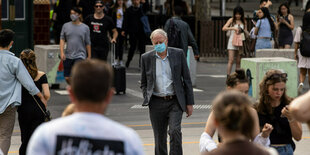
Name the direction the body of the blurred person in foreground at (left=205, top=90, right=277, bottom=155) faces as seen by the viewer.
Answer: away from the camera

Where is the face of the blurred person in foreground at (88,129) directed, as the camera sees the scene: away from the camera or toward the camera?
away from the camera

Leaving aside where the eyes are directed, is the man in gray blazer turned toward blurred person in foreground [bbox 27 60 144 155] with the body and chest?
yes

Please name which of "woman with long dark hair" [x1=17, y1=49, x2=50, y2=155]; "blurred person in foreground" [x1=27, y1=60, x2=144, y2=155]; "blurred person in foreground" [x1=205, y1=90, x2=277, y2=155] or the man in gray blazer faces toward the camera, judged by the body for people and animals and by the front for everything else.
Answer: the man in gray blazer

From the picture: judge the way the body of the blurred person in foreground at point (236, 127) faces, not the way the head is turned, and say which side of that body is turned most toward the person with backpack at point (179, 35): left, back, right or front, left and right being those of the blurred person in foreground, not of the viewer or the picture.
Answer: front

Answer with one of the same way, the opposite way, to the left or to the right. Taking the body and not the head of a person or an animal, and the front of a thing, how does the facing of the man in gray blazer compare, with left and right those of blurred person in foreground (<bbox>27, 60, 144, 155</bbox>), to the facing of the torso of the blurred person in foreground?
the opposite way

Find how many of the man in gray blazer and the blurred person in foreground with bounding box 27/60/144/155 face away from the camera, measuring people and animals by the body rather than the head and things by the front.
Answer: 1

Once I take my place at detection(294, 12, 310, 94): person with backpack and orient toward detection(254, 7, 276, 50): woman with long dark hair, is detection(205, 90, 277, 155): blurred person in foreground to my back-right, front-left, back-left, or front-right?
back-left

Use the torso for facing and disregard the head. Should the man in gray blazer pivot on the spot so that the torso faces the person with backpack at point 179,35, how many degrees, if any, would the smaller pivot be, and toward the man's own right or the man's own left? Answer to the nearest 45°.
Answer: approximately 180°

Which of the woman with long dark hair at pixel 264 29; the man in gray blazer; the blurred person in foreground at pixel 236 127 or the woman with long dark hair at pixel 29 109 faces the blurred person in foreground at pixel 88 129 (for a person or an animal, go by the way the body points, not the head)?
the man in gray blazer

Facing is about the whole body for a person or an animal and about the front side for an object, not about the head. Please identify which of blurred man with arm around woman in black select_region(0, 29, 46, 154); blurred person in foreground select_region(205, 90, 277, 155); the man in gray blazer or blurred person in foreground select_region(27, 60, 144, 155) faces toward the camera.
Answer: the man in gray blazer

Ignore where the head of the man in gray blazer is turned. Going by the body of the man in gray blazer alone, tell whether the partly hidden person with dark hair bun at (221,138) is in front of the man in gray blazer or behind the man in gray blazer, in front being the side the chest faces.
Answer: in front

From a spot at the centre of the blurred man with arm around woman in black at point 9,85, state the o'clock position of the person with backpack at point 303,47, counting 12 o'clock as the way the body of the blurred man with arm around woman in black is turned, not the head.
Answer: The person with backpack is roughly at 12 o'clock from the blurred man with arm around woman in black.

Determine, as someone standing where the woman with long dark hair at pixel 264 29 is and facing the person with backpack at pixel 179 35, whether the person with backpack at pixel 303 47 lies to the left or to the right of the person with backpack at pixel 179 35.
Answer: left

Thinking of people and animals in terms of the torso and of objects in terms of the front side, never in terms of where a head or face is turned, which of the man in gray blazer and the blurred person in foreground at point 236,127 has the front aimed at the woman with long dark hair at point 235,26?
the blurred person in foreground

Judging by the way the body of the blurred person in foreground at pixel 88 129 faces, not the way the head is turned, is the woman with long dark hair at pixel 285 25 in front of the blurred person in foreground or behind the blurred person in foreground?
in front

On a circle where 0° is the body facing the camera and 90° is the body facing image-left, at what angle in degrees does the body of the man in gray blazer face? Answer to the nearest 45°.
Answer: approximately 0°
